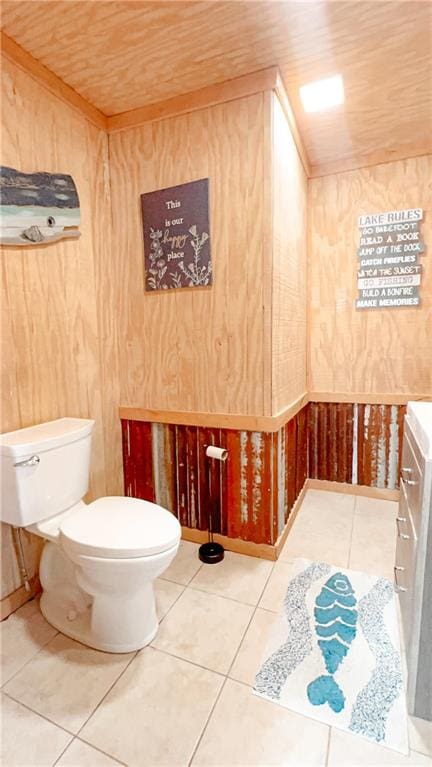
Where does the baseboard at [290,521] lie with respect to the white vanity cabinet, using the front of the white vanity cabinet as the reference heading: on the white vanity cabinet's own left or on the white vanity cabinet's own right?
on the white vanity cabinet's own right

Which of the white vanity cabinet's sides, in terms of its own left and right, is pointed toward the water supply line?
front

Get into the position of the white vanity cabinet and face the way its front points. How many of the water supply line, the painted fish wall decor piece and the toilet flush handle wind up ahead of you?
3

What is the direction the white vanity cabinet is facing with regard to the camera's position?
facing to the left of the viewer

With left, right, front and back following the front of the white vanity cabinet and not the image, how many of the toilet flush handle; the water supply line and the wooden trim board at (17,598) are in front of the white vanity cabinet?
3

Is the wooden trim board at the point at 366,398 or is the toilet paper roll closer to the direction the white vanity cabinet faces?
the toilet paper roll

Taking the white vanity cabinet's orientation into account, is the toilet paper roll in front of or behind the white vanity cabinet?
in front

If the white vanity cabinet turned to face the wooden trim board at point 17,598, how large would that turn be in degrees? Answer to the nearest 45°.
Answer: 0° — it already faces it

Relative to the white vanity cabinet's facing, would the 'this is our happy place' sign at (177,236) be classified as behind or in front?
in front
